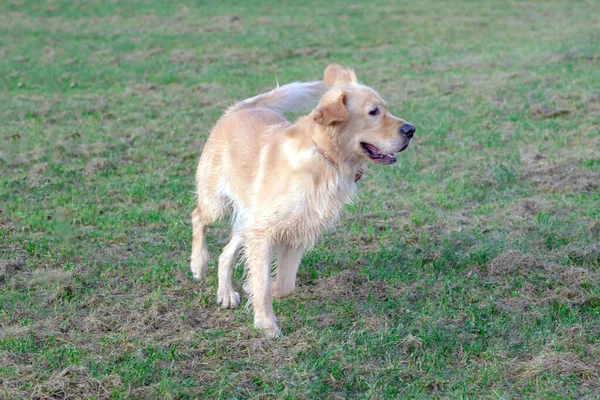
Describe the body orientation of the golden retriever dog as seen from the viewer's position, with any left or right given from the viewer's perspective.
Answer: facing the viewer and to the right of the viewer
